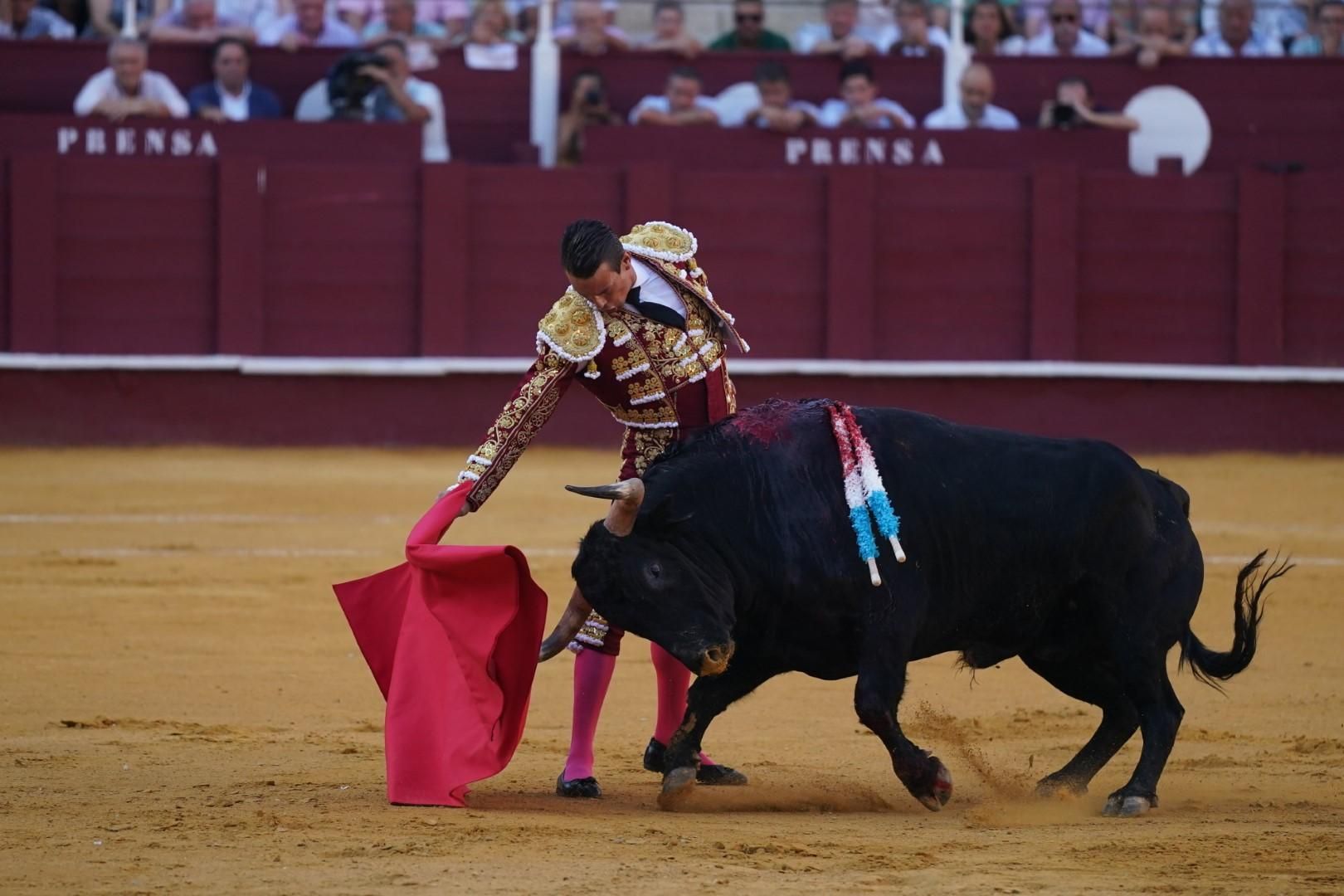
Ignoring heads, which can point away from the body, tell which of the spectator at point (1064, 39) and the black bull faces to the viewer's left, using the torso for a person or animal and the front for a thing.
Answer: the black bull

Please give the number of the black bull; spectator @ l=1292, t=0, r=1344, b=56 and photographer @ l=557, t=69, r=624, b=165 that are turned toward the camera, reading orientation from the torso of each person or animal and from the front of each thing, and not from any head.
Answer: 2

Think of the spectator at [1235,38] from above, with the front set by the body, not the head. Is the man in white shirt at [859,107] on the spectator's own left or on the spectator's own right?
on the spectator's own right

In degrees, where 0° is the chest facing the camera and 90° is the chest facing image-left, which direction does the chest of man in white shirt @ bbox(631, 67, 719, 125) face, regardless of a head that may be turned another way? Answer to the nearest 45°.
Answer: approximately 0°

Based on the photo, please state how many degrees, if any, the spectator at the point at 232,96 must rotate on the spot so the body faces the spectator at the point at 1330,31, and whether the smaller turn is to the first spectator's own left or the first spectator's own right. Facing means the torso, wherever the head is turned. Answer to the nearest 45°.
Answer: approximately 90° to the first spectator's own left

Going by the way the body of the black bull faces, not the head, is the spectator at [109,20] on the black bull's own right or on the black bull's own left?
on the black bull's own right

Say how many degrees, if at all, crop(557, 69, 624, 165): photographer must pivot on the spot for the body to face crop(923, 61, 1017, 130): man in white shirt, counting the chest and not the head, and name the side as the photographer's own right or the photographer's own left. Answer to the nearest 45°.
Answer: approximately 90° to the photographer's own left
